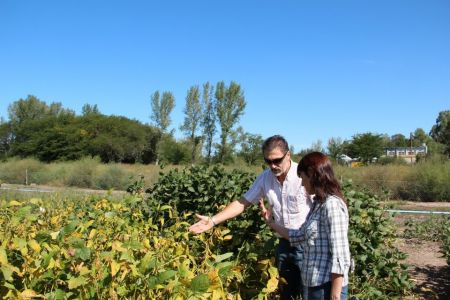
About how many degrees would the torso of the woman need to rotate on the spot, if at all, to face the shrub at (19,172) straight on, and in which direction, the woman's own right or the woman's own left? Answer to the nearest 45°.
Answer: approximately 45° to the woman's own right

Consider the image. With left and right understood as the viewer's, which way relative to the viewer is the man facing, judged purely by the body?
facing the viewer and to the left of the viewer

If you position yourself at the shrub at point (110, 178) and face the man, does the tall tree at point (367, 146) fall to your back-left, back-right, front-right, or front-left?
back-left

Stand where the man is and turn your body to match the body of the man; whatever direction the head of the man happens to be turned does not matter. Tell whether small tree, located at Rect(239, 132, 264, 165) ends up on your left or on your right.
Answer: on your right

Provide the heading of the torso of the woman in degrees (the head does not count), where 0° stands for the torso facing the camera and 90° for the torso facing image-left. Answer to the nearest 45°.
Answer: approximately 90°

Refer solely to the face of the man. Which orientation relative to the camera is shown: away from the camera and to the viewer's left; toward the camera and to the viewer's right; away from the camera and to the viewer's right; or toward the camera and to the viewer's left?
toward the camera and to the viewer's left

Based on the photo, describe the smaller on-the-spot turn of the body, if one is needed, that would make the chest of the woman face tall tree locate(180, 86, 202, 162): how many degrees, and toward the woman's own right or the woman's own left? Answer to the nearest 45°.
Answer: approximately 90° to the woman's own right

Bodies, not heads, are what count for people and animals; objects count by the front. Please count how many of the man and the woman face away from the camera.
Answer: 0

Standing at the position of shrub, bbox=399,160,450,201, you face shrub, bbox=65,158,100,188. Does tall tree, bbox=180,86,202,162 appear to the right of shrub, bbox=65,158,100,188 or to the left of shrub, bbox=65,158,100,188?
right

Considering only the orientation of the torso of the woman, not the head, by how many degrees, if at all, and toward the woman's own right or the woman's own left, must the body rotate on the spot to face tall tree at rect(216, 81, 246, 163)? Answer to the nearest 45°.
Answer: approximately 90° to the woman's own right

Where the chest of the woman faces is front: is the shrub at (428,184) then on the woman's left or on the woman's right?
on the woman's right

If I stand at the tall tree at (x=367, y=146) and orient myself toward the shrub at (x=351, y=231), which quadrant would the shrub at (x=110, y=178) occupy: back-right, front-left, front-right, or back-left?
front-right

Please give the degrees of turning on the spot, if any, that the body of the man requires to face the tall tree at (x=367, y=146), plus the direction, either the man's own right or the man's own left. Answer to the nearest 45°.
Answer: approximately 135° to the man's own right

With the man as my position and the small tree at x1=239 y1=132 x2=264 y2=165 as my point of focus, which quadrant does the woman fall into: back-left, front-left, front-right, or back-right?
back-right
